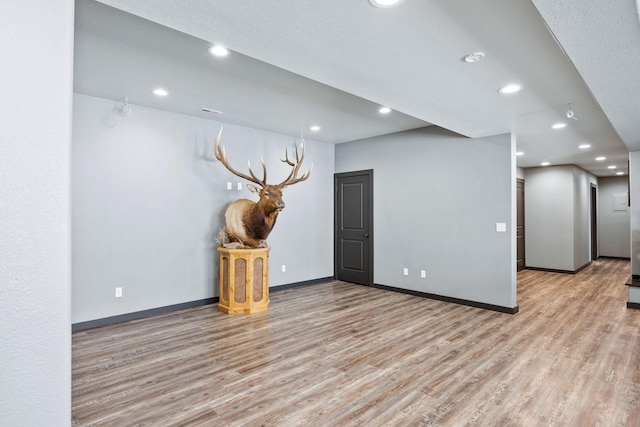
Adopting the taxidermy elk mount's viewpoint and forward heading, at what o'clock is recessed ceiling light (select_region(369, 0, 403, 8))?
The recessed ceiling light is roughly at 1 o'clock from the taxidermy elk mount.

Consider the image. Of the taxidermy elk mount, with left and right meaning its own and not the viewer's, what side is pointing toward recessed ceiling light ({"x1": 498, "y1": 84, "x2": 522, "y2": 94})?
front

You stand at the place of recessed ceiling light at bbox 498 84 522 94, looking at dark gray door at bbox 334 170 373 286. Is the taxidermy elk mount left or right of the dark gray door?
left

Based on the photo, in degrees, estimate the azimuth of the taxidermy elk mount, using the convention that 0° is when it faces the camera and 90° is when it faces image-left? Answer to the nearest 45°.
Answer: approximately 315°

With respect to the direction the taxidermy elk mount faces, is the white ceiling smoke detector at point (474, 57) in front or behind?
in front

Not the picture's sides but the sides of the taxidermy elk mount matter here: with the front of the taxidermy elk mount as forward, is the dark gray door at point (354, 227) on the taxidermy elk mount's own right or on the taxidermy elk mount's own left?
on the taxidermy elk mount's own left
